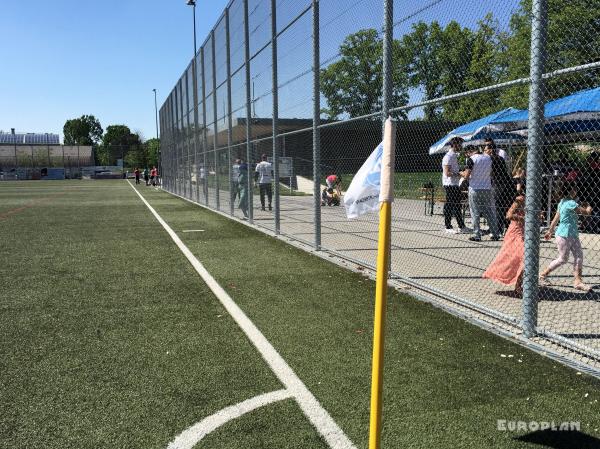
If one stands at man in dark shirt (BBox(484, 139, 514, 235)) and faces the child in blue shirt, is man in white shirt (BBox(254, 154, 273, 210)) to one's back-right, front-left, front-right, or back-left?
back-right

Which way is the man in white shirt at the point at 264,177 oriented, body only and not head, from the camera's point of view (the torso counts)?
away from the camera

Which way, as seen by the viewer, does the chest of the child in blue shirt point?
to the viewer's right

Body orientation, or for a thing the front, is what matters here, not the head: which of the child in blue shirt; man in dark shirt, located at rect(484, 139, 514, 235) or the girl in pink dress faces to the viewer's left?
the man in dark shirt

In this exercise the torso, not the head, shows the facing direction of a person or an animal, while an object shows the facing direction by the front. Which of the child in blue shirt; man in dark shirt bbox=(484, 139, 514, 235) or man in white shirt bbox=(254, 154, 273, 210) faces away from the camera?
the man in white shirt

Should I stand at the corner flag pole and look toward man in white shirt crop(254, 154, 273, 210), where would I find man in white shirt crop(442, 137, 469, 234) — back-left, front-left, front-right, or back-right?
front-right
